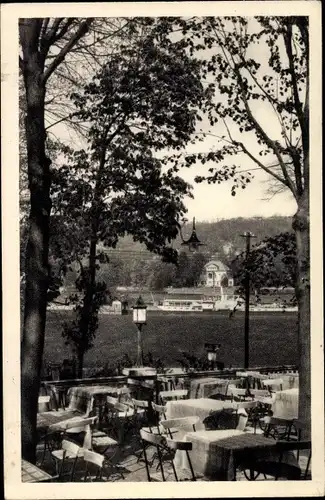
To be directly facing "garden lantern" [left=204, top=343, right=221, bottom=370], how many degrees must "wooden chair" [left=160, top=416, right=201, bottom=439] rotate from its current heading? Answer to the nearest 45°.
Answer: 0° — it already faces it

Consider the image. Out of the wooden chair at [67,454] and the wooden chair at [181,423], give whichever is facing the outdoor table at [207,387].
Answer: the wooden chair at [181,423]

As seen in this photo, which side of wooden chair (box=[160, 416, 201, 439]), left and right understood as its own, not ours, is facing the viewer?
back
